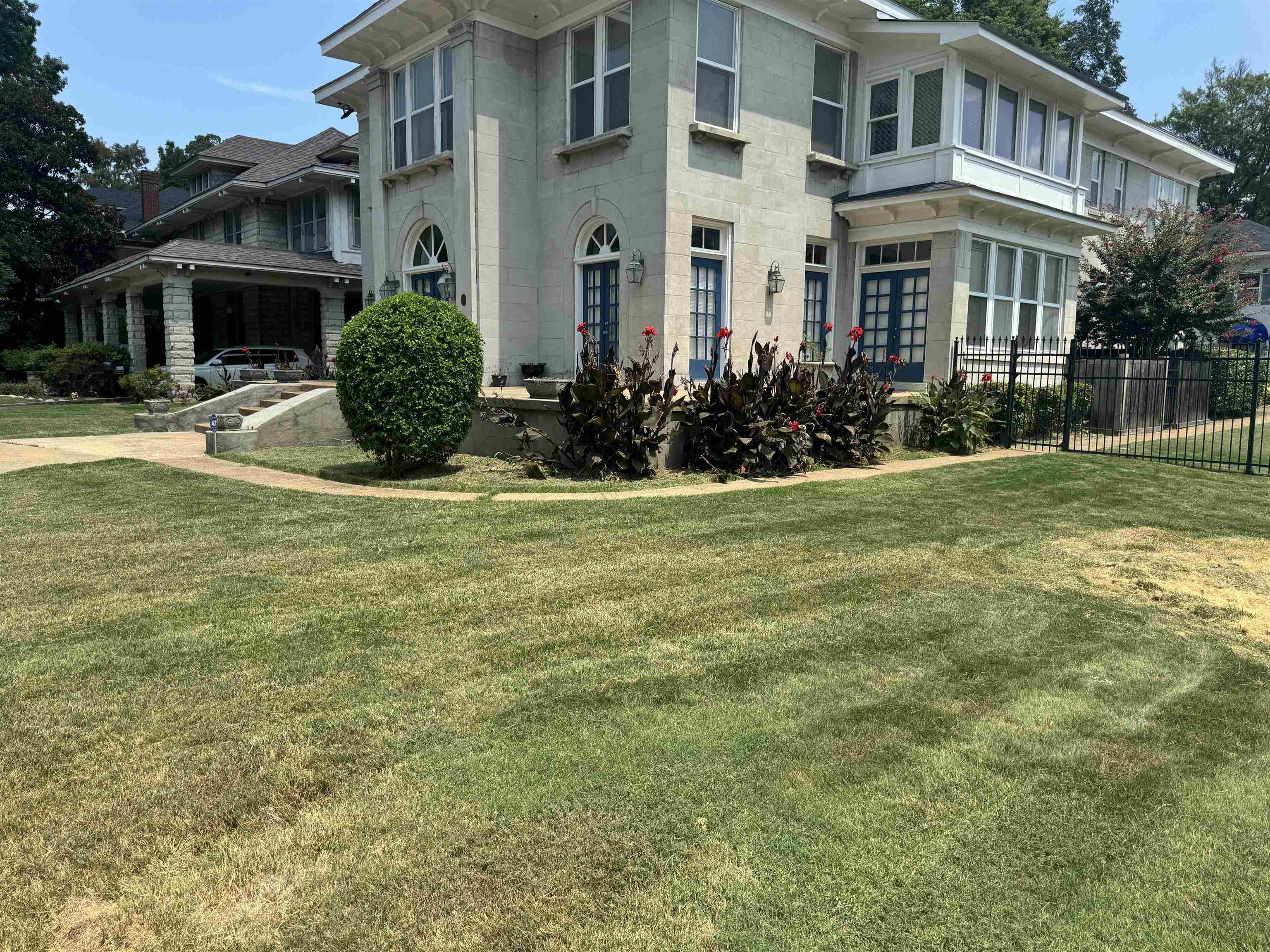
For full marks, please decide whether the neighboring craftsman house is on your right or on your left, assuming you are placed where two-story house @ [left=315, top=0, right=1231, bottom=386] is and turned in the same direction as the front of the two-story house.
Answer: on your right

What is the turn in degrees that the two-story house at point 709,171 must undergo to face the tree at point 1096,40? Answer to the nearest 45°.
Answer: approximately 180°

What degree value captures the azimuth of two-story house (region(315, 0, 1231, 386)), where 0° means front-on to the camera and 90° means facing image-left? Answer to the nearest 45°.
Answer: approximately 45°

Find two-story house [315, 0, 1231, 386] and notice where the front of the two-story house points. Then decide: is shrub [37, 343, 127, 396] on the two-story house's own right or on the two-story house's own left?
on the two-story house's own right

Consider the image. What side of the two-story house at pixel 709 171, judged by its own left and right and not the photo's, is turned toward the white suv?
right

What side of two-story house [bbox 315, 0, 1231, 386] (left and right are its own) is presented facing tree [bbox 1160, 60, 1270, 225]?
back

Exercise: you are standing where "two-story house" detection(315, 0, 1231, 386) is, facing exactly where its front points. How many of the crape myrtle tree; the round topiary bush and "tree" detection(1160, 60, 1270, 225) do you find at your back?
2

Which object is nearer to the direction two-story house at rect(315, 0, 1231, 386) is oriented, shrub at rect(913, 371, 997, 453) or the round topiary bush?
the round topiary bush

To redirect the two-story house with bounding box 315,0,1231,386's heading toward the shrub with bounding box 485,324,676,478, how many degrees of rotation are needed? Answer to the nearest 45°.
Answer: approximately 45° to its left

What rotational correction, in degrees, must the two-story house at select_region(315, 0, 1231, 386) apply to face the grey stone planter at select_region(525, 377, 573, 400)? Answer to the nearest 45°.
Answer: approximately 45° to its left
